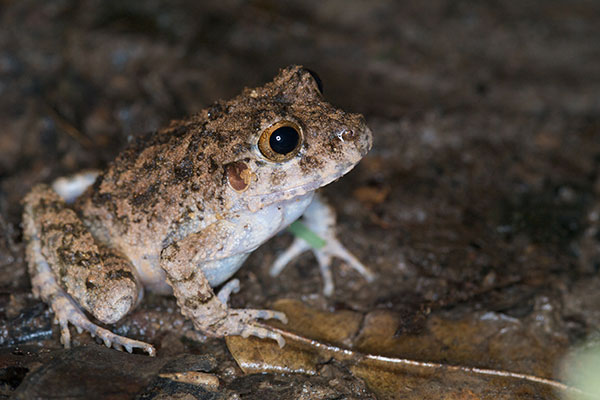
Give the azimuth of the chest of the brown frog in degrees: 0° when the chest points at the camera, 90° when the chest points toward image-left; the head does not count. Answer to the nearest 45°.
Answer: approximately 315°
